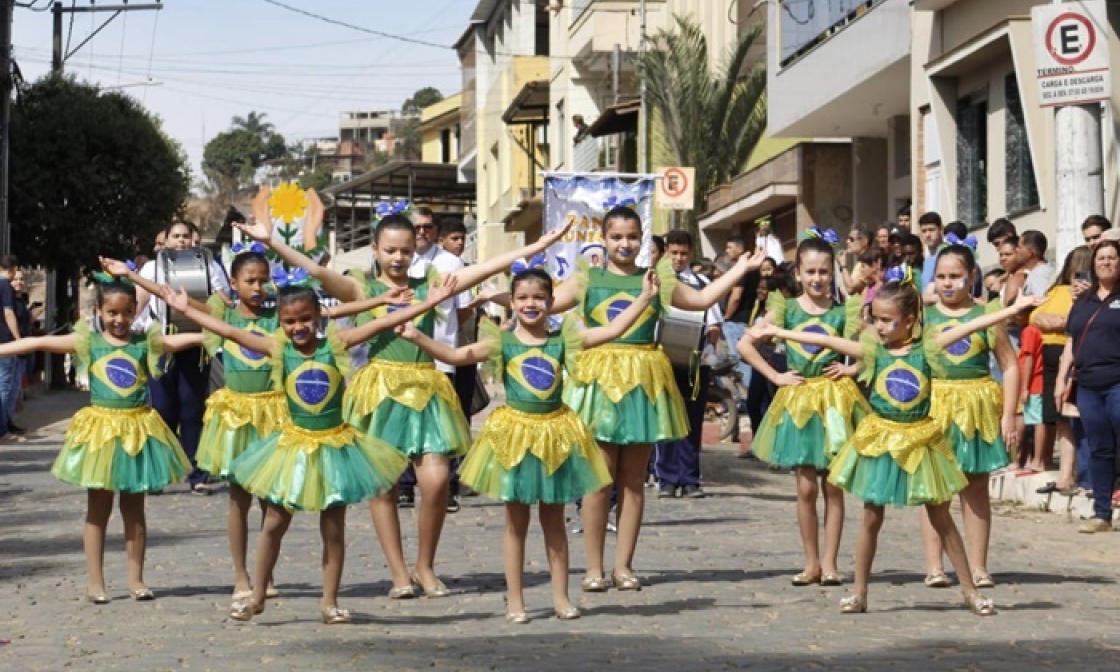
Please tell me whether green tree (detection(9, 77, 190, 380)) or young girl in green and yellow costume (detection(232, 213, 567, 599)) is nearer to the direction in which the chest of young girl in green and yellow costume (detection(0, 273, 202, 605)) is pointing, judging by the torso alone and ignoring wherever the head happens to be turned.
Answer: the young girl in green and yellow costume

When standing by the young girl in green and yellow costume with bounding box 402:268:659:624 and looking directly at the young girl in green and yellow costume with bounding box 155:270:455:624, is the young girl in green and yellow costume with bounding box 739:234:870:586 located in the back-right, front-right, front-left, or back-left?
back-right

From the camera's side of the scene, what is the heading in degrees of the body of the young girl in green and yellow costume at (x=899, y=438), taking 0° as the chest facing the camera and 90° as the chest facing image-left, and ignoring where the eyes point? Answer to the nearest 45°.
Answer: approximately 0°

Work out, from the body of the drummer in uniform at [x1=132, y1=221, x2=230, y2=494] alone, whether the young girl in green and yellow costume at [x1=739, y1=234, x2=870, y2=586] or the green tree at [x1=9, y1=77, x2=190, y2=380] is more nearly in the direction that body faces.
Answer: the young girl in green and yellow costume

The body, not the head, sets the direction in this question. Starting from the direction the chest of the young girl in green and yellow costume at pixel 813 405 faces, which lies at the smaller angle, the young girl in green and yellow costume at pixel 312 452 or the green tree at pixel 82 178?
the young girl in green and yellow costume

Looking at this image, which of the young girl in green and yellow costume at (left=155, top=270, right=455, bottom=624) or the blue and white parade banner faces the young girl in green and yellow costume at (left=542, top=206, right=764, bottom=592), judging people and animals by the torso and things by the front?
the blue and white parade banner

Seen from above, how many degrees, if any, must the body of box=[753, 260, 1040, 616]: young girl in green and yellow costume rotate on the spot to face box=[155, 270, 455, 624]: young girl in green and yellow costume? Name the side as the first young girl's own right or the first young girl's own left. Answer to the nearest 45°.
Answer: approximately 90° to the first young girl's own right

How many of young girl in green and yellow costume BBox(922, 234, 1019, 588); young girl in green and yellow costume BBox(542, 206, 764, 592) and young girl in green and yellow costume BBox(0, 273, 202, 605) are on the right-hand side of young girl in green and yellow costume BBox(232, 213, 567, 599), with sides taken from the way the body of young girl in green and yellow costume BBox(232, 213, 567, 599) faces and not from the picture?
1

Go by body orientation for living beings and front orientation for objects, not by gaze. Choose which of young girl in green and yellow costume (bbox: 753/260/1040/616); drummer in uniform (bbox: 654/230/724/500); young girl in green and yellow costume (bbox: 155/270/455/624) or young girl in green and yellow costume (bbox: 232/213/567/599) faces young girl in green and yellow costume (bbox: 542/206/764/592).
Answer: the drummer in uniform
